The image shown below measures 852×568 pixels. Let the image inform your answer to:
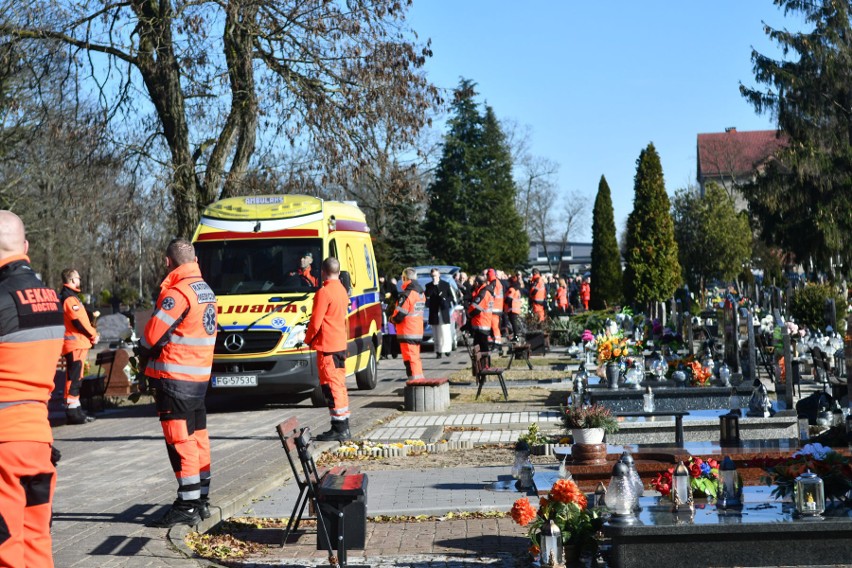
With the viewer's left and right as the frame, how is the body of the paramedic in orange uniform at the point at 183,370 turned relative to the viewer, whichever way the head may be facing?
facing away from the viewer and to the left of the viewer

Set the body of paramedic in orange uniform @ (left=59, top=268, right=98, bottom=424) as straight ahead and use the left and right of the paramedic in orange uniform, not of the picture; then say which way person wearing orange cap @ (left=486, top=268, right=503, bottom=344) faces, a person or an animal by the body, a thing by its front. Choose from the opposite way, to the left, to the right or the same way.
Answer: the opposite way

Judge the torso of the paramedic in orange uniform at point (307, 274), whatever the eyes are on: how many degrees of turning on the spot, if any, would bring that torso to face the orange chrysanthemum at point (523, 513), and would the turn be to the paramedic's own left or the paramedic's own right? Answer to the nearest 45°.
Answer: approximately 45° to the paramedic's own left

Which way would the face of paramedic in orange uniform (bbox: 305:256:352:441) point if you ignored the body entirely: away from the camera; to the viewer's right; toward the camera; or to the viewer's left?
away from the camera

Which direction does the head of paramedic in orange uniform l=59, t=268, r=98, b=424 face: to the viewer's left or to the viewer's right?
to the viewer's right

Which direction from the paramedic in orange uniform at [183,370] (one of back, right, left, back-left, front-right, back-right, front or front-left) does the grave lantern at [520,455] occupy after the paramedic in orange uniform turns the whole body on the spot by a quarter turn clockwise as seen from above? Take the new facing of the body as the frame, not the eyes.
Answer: front-right

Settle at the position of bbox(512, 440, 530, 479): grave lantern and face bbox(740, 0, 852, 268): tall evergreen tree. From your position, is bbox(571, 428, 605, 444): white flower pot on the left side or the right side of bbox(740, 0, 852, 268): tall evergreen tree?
right

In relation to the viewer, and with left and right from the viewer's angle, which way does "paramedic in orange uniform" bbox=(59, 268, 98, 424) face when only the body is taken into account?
facing to the right of the viewer
